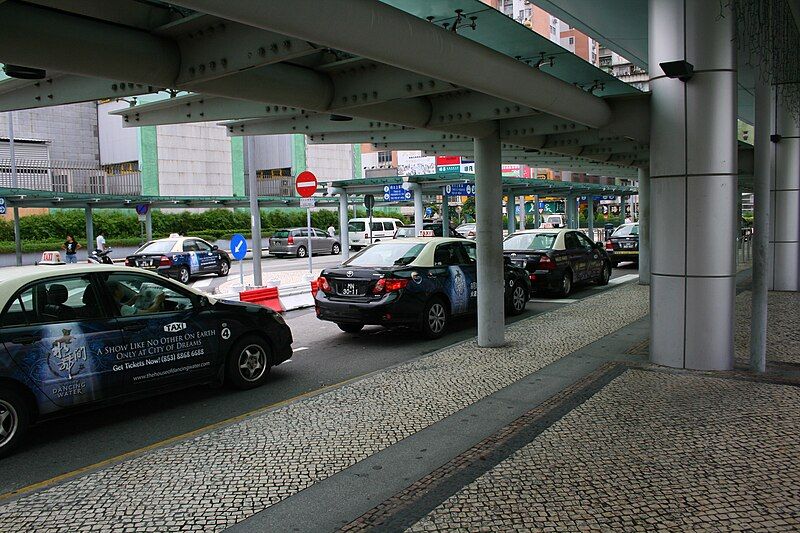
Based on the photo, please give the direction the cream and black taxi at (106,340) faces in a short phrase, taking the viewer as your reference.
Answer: facing away from the viewer and to the right of the viewer

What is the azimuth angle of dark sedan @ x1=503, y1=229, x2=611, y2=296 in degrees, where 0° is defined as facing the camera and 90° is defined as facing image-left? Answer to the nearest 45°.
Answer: approximately 225°

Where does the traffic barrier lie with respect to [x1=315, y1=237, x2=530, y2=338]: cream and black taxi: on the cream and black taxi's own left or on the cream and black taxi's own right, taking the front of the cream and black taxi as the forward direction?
on the cream and black taxi's own left

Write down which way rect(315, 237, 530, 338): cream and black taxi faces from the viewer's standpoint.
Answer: facing away from the viewer and to the right of the viewer

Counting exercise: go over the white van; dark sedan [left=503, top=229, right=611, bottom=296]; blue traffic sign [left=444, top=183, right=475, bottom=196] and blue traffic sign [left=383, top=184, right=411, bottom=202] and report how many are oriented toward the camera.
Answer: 2

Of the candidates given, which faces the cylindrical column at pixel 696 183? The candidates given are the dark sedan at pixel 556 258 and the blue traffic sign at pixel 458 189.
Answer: the blue traffic sign

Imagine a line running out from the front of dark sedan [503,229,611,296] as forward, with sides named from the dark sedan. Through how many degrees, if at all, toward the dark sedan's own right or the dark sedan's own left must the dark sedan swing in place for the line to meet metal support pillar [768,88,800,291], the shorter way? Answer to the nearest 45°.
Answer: approximately 45° to the dark sedan's own right

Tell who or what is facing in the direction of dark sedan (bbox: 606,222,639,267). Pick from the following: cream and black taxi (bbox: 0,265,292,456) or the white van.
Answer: the cream and black taxi

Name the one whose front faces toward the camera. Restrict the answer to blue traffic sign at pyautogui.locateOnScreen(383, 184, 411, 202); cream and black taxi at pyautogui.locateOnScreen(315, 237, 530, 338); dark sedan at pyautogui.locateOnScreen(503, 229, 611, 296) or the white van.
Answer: the blue traffic sign

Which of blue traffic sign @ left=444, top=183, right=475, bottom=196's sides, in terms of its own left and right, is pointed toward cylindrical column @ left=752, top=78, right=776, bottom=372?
front
